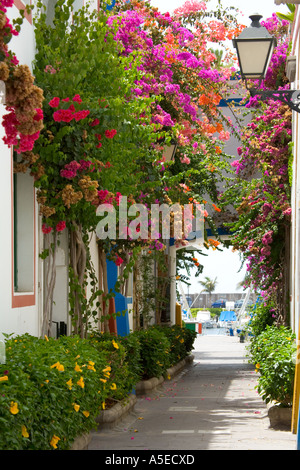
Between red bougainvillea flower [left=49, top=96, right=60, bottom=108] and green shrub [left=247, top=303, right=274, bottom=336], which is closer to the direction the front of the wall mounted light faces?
the red bougainvillea flower

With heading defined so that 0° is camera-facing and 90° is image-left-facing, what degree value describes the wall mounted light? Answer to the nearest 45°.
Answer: approximately 90°

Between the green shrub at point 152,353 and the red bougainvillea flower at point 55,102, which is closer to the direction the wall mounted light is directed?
the red bougainvillea flower

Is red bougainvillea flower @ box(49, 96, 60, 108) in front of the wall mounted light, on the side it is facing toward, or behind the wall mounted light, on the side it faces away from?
in front

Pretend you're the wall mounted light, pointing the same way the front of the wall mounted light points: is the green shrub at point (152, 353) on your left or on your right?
on your right

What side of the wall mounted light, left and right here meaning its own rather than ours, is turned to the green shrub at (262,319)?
right
